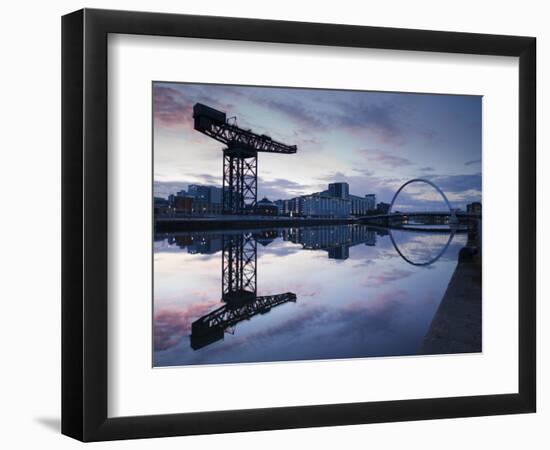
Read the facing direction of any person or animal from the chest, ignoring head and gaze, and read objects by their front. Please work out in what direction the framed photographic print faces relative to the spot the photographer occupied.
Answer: facing the viewer and to the right of the viewer
